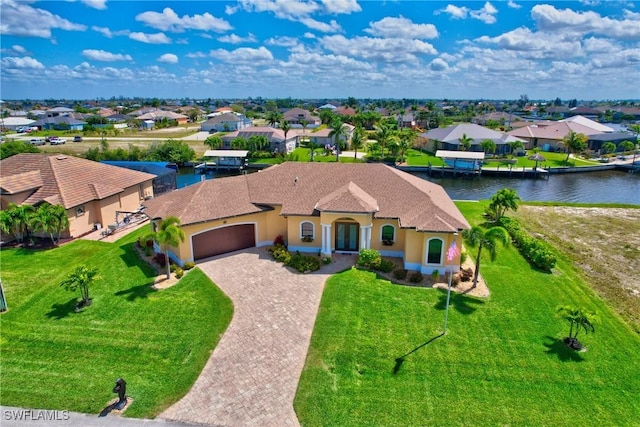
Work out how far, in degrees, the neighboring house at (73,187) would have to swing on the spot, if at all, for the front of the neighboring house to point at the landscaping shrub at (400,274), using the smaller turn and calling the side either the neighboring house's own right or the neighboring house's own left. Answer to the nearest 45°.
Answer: approximately 90° to the neighboring house's own left

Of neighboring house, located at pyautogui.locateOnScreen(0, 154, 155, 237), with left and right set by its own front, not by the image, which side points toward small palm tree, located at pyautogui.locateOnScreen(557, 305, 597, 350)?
left

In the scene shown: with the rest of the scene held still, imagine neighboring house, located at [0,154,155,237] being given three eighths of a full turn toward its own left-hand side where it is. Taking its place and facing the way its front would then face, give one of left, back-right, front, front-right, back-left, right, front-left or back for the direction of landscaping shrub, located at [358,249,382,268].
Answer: front-right

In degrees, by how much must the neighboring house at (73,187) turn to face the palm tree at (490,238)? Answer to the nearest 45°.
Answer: approximately 90° to its left

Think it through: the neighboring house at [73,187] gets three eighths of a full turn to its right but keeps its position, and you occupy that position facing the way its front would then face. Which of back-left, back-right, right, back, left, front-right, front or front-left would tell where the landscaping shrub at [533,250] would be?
back-right

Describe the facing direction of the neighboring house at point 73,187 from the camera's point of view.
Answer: facing the viewer and to the left of the viewer

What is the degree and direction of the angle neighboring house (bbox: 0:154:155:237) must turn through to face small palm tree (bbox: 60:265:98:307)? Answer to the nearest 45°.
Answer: approximately 45° to its left

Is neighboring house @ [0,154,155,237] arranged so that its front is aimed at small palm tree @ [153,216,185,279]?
no

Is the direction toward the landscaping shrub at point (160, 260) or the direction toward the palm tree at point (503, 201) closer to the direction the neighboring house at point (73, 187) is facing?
the landscaping shrub

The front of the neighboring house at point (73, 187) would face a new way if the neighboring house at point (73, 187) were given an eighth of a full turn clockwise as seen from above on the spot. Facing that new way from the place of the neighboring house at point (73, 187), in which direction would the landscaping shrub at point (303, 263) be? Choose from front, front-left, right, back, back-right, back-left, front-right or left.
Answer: back-left
